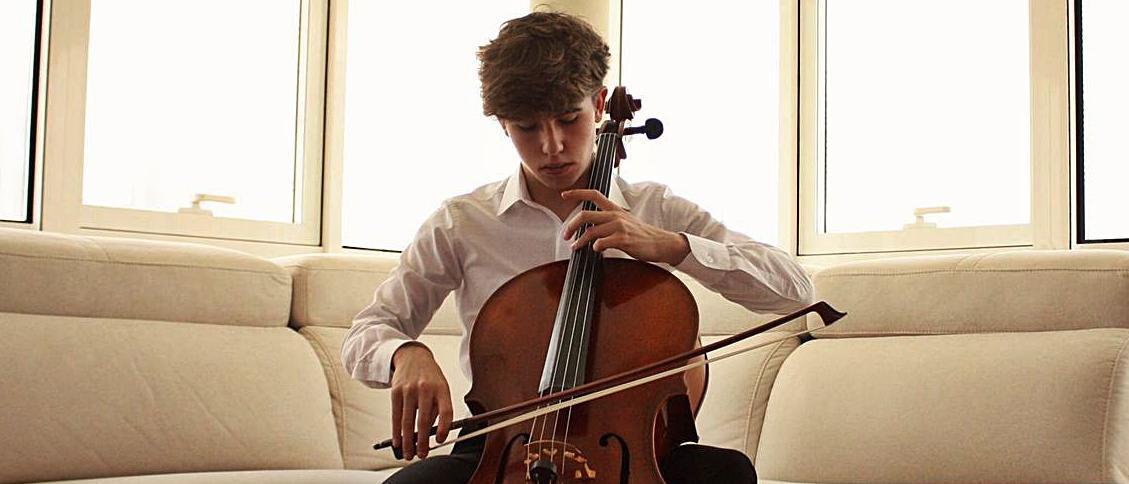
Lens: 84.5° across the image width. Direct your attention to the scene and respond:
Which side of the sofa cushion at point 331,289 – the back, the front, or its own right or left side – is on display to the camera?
front

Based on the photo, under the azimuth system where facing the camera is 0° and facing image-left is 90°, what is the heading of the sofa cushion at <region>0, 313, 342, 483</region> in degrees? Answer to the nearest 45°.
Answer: approximately 315°

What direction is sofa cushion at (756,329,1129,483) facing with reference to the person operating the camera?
facing the viewer and to the left of the viewer

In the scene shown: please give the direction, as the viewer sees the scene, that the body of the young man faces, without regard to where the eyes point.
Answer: toward the camera
